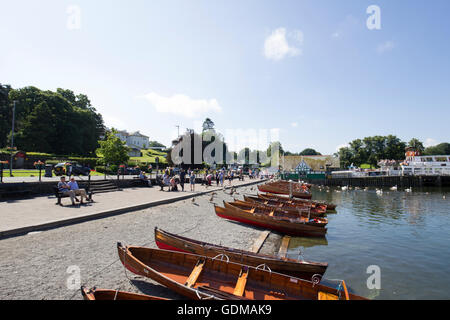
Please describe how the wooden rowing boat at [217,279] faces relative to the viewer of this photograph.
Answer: facing away from the viewer and to the left of the viewer

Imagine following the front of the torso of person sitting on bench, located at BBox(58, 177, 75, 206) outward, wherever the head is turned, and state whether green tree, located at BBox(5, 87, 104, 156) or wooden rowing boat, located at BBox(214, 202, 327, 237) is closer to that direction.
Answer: the wooden rowing boat

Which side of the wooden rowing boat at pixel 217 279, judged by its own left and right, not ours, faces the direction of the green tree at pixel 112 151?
front

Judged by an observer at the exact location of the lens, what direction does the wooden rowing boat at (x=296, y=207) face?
facing away from the viewer and to the left of the viewer

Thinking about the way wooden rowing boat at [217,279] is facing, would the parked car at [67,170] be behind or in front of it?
in front

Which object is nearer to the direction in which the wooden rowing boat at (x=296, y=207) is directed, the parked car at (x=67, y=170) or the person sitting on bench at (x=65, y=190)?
the parked car

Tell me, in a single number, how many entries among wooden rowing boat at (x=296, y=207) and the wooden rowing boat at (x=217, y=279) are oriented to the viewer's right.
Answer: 0

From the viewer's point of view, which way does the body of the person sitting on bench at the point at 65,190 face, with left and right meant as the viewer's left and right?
facing the viewer and to the right of the viewer

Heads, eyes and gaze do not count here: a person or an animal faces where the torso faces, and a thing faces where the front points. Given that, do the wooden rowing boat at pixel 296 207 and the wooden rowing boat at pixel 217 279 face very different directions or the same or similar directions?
same or similar directions
